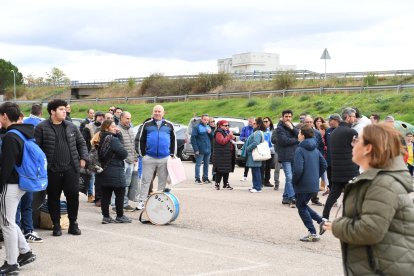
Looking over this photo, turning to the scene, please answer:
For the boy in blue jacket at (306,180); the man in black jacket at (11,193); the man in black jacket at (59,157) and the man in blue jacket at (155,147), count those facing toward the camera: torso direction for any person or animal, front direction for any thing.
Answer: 2

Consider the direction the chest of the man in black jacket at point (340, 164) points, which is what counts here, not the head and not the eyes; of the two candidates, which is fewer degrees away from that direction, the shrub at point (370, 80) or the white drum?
the shrub

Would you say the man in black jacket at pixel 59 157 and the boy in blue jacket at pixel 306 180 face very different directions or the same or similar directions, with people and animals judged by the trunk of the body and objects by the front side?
very different directions

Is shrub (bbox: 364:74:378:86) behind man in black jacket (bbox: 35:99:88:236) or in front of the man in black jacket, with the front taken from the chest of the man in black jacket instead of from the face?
behind

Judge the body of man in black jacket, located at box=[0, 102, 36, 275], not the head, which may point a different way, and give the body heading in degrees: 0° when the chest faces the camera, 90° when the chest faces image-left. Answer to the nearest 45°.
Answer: approximately 90°

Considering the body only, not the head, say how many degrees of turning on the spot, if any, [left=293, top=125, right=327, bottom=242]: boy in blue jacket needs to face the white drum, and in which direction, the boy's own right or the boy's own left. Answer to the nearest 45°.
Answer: approximately 45° to the boy's own left

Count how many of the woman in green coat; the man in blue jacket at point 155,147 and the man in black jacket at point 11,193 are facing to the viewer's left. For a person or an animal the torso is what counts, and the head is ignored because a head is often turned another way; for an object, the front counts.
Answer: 2

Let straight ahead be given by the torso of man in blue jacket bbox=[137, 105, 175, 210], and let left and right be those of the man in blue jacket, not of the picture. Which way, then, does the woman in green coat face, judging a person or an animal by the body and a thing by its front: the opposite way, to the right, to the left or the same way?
to the right

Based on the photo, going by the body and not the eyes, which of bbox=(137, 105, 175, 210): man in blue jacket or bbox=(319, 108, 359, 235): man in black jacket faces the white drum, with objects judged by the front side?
the man in blue jacket

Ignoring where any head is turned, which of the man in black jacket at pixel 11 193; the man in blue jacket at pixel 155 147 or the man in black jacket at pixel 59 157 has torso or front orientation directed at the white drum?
the man in blue jacket

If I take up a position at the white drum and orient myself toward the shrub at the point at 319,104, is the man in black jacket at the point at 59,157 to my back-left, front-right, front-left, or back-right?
back-left

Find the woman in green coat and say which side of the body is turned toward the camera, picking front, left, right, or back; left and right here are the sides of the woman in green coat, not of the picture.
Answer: left

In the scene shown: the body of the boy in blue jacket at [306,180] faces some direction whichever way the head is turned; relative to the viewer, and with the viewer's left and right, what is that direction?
facing away from the viewer and to the left of the viewer

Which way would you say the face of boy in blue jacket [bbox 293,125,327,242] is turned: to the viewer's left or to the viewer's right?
to the viewer's left
